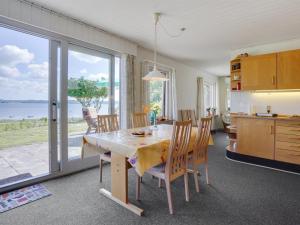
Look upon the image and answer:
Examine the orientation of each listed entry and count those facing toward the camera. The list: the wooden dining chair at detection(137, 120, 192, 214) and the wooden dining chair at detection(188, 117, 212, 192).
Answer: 0

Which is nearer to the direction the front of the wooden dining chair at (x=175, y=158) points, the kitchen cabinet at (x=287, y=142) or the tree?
the tree

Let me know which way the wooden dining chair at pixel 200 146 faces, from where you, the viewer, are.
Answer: facing away from the viewer and to the left of the viewer

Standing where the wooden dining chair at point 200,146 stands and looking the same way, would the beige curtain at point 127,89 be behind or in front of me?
in front

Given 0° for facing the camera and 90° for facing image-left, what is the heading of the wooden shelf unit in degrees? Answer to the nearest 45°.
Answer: approximately 45°

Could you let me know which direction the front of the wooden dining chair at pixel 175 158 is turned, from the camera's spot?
facing away from the viewer and to the left of the viewer

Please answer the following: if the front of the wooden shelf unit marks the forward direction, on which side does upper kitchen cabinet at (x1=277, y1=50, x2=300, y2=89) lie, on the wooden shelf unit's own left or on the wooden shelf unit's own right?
on the wooden shelf unit's own left

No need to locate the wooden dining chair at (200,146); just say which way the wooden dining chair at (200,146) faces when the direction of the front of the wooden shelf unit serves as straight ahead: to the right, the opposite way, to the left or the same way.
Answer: to the right

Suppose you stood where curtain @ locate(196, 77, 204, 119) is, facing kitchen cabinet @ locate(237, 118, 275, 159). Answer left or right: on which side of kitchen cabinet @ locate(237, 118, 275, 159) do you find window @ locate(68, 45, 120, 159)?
right

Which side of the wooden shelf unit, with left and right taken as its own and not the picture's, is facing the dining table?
front

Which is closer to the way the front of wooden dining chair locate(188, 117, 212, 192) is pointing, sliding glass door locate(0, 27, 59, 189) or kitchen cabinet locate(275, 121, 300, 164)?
the sliding glass door
